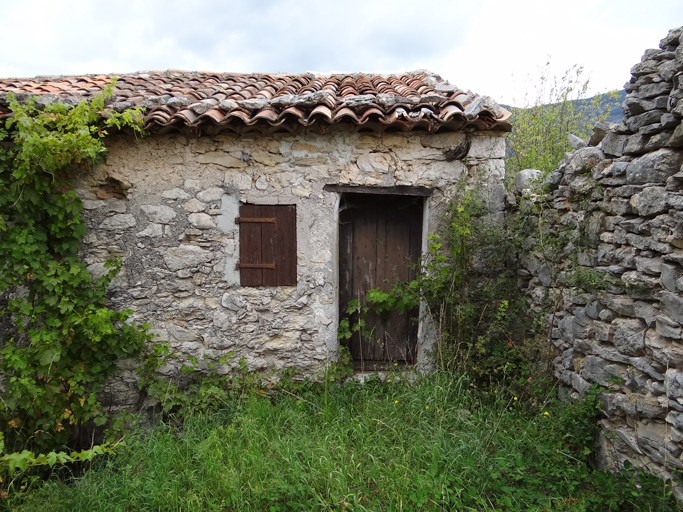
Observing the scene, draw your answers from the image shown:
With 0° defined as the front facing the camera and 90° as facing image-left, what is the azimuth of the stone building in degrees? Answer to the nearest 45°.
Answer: approximately 0°

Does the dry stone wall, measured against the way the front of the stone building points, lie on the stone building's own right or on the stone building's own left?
on the stone building's own left
